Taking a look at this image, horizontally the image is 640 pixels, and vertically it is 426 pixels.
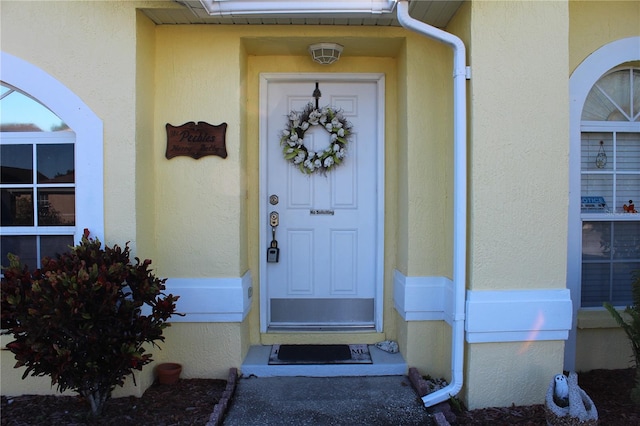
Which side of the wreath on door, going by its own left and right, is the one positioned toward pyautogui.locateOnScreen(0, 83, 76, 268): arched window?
right

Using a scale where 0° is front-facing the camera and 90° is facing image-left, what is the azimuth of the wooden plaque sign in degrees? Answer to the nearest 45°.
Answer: approximately 0°

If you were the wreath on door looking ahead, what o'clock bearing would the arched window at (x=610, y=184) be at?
The arched window is roughly at 9 o'clock from the wreath on door.

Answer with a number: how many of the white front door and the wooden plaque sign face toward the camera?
2

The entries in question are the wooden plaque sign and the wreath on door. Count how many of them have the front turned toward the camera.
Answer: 2

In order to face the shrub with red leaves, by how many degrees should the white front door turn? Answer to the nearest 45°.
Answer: approximately 45° to its right

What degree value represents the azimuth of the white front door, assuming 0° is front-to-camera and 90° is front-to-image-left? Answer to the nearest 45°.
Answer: approximately 0°
